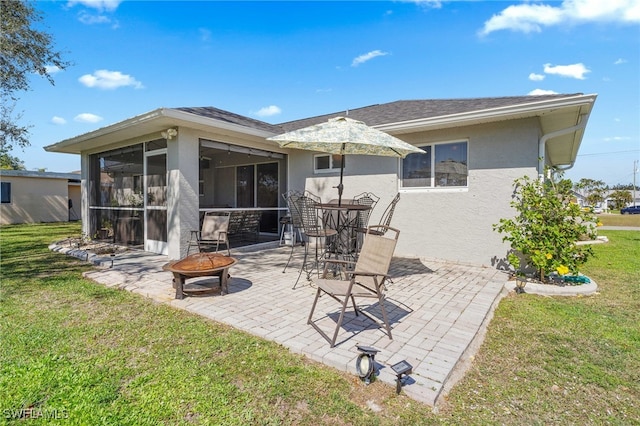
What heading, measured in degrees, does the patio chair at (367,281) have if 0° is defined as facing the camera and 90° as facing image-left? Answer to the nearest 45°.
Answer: approximately 45°

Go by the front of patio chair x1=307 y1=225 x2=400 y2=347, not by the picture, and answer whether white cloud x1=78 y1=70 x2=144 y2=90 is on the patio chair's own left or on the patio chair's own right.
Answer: on the patio chair's own right

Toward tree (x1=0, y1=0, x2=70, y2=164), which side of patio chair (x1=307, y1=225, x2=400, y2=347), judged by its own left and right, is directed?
right

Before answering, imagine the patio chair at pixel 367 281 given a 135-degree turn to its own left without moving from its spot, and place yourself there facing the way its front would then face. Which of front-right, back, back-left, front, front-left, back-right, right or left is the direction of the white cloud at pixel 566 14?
front-left

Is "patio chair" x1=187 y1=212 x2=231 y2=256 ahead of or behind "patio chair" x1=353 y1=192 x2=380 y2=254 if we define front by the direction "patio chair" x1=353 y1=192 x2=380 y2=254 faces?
ahead

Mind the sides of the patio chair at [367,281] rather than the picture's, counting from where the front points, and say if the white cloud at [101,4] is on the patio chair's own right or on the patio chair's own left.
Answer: on the patio chair's own right

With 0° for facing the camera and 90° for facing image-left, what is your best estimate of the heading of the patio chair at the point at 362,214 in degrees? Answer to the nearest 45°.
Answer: approximately 45°

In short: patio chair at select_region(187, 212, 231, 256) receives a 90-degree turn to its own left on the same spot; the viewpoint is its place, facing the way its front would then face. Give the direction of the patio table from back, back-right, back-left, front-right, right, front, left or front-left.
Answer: front

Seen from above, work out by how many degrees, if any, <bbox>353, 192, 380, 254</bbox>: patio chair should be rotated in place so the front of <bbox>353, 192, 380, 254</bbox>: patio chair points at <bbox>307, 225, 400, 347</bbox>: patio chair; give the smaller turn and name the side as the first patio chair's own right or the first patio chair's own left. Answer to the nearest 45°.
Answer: approximately 45° to the first patio chair's own left

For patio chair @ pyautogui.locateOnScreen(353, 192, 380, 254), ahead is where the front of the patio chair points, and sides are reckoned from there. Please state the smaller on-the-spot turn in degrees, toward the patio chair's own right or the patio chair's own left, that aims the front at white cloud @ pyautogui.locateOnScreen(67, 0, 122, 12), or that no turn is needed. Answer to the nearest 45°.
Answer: approximately 45° to the patio chair's own right

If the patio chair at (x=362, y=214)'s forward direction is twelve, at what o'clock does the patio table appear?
The patio table is roughly at 11 o'clock from the patio chair.
